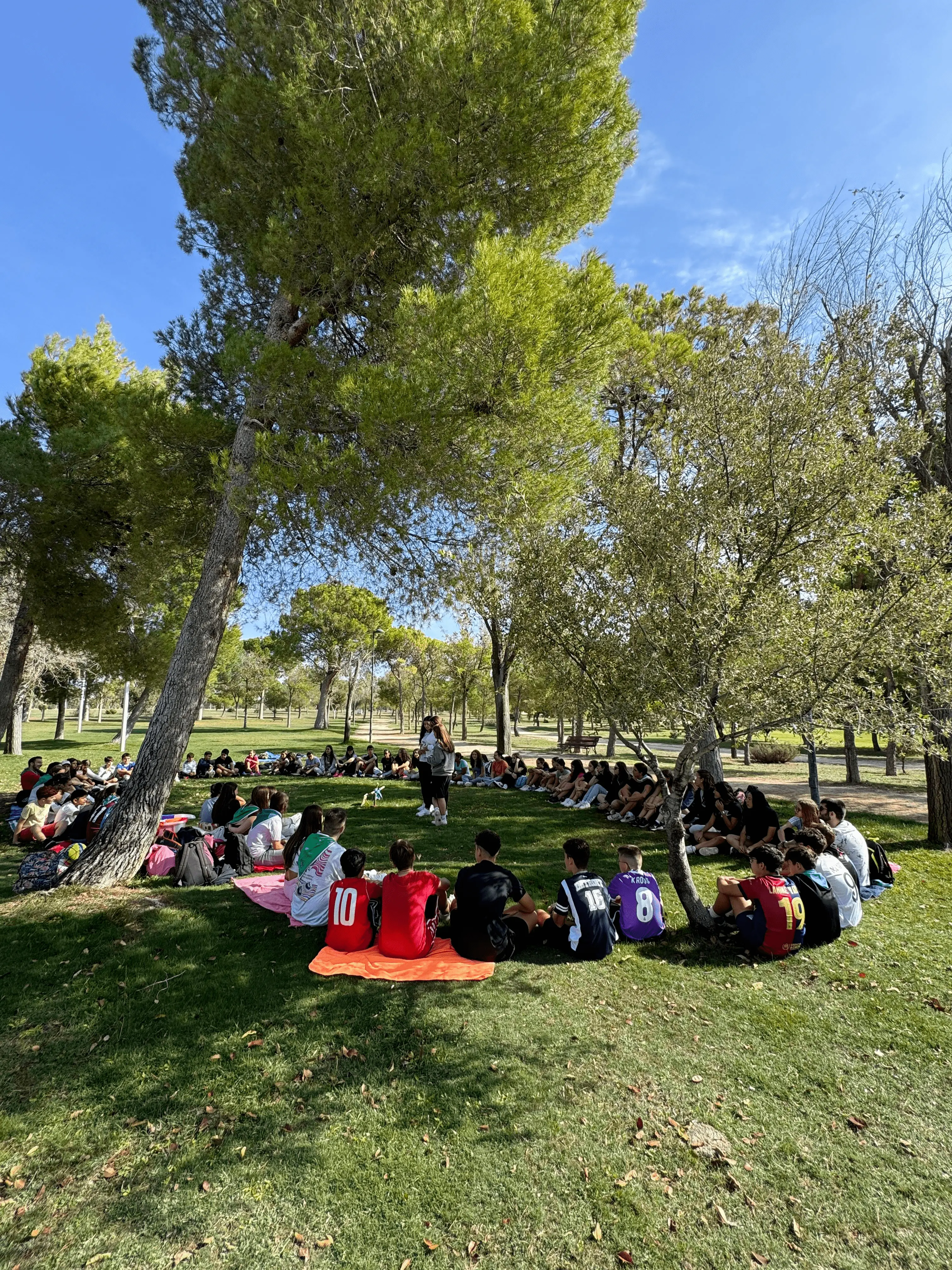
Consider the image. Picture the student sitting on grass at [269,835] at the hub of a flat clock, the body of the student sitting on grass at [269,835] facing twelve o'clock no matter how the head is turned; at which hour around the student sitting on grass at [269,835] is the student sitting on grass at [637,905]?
the student sitting on grass at [637,905] is roughly at 3 o'clock from the student sitting on grass at [269,835].

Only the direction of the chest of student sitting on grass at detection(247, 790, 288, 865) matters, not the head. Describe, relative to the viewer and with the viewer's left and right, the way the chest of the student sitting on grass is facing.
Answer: facing away from the viewer and to the right of the viewer

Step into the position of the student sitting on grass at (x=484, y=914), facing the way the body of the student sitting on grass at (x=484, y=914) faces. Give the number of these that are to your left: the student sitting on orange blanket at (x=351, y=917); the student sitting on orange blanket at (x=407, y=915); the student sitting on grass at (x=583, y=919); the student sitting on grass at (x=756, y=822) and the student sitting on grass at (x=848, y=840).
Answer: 2

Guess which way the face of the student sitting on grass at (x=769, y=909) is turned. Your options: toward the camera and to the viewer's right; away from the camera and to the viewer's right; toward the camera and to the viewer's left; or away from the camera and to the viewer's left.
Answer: away from the camera and to the viewer's left

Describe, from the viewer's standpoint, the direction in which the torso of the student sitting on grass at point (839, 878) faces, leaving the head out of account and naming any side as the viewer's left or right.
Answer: facing away from the viewer and to the left of the viewer

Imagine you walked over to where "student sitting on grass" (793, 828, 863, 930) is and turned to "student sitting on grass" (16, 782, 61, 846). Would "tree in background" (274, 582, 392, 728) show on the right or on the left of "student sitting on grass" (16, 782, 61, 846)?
right

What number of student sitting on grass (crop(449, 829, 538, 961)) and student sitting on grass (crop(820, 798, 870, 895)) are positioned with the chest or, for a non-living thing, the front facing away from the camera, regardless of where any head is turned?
1

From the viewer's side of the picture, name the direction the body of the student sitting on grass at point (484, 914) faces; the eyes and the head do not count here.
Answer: away from the camera

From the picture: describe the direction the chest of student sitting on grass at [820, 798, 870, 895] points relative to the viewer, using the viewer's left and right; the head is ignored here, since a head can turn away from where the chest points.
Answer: facing to the left of the viewer

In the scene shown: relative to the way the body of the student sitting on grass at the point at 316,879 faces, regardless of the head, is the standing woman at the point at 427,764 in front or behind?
in front

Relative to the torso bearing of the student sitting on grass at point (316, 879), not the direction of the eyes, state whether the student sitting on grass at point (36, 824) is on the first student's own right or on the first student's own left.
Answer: on the first student's own left

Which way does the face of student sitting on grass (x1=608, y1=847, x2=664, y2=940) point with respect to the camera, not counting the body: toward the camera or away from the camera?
away from the camera

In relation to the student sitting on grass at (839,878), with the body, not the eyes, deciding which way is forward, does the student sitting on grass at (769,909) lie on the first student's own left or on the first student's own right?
on the first student's own left

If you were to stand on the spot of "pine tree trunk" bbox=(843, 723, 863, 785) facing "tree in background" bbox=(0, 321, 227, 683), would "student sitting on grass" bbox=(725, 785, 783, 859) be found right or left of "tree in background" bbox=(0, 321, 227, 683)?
left

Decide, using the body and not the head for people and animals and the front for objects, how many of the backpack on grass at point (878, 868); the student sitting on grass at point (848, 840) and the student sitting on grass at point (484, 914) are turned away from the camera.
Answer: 1

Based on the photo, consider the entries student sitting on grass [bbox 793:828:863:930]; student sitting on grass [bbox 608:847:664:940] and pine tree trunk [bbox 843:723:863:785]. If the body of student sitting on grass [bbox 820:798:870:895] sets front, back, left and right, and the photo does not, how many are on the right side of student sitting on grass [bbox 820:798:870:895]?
1

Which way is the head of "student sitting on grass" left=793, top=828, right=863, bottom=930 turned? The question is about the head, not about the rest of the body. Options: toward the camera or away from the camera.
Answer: away from the camera
